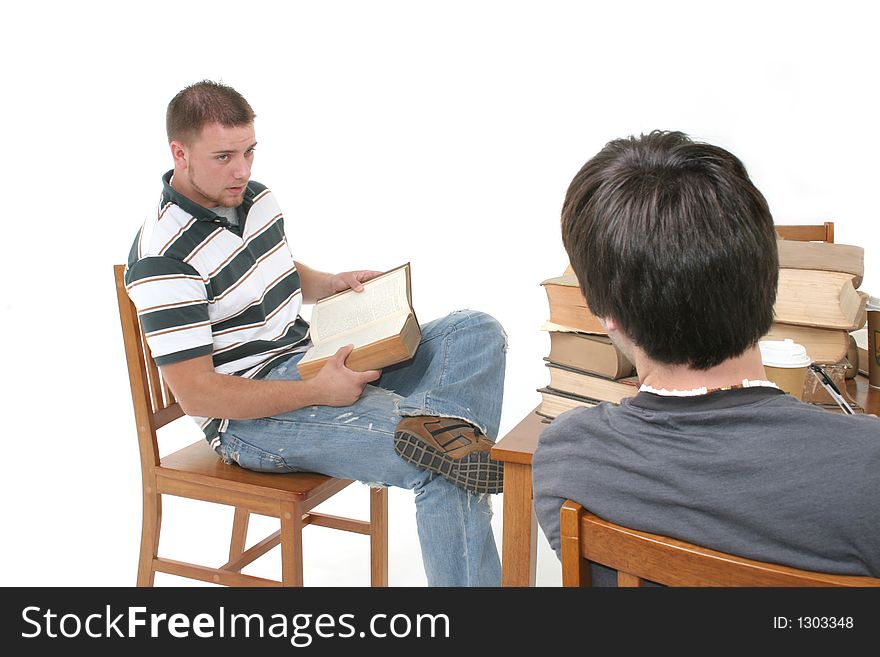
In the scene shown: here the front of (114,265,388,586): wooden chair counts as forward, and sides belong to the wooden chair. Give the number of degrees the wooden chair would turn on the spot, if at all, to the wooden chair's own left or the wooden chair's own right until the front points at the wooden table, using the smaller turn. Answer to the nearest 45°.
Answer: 0° — it already faces it

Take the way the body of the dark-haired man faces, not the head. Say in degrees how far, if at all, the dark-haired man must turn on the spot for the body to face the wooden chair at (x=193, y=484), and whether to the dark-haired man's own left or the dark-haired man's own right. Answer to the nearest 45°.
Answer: approximately 45° to the dark-haired man's own left

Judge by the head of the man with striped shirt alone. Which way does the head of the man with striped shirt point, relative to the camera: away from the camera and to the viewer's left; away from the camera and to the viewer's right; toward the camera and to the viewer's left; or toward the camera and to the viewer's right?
toward the camera and to the viewer's right

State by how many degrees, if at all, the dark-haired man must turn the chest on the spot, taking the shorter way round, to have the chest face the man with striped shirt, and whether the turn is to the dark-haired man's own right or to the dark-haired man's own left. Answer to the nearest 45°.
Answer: approximately 45° to the dark-haired man's own left

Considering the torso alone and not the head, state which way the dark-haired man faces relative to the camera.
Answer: away from the camera

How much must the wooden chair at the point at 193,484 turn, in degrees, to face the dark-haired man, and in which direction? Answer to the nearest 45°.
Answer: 0° — it already faces them

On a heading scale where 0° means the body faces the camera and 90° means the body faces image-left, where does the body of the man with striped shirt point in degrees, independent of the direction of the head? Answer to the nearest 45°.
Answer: approximately 315°

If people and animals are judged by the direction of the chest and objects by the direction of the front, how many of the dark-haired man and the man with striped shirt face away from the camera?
1

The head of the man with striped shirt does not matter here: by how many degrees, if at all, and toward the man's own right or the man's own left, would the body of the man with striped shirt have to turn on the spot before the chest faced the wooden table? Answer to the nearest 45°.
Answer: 0° — they already face it
